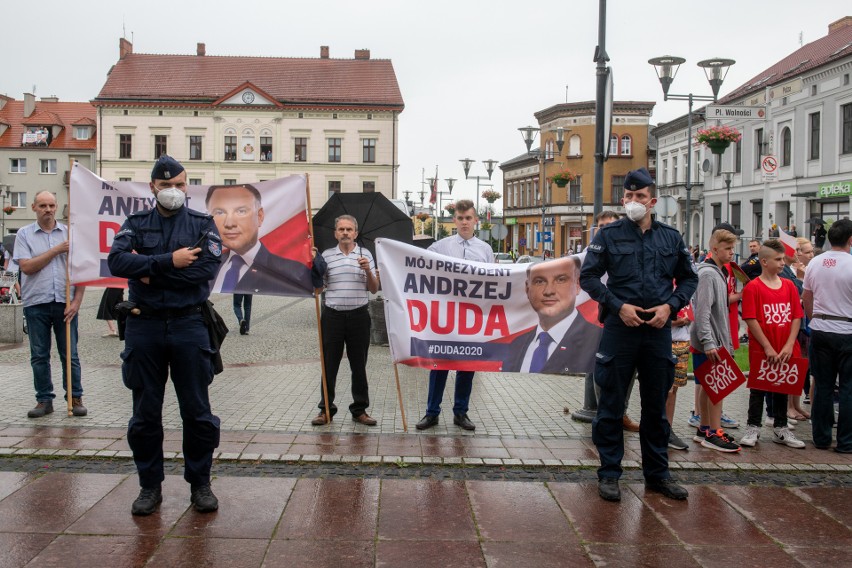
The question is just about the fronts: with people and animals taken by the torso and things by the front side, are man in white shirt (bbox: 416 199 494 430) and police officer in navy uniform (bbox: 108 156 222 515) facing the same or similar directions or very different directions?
same or similar directions

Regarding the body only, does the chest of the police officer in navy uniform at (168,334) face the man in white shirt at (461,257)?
no

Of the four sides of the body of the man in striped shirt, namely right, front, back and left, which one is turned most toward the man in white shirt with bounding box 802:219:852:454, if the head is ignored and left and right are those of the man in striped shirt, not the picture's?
left

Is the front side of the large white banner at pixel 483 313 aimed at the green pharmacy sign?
no

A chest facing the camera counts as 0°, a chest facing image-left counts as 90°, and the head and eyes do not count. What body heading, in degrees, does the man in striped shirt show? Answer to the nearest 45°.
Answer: approximately 0°

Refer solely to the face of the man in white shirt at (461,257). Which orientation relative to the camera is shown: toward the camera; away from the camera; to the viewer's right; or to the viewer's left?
toward the camera

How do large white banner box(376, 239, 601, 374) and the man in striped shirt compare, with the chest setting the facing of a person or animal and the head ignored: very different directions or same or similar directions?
same or similar directions

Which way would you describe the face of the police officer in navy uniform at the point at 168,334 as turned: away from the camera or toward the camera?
toward the camera

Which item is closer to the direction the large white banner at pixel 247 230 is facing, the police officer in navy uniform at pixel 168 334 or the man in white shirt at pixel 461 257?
the police officer in navy uniform

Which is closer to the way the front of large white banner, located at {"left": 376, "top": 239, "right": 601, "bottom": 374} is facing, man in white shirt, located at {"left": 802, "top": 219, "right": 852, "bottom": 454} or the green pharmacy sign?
the man in white shirt

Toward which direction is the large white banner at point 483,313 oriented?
toward the camera

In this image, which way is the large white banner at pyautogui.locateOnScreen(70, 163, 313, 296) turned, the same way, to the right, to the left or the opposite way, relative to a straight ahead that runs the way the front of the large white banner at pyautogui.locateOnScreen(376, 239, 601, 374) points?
the same way

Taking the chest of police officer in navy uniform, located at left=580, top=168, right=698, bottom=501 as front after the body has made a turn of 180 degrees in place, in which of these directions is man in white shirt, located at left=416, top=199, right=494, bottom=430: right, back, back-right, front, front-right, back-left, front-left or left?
front-left

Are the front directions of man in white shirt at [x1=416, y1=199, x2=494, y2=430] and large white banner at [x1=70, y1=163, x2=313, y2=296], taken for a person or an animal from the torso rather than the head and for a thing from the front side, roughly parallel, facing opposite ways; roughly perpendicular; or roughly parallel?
roughly parallel

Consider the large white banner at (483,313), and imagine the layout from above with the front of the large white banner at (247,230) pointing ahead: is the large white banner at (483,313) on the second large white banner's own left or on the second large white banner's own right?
on the second large white banner's own left

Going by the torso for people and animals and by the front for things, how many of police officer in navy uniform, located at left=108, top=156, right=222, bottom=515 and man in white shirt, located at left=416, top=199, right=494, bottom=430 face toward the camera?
2

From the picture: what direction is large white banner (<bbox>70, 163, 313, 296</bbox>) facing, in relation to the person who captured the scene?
facing the viewer

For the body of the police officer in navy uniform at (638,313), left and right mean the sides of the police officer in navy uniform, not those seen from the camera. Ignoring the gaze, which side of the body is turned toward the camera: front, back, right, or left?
front

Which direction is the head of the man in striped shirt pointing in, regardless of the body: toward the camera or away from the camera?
toward the camera

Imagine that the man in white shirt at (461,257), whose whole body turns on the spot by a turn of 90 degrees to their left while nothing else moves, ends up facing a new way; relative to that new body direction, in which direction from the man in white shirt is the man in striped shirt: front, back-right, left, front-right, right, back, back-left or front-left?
back

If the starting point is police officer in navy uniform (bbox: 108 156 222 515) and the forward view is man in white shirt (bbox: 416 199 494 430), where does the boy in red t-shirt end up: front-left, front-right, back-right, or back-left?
front-right
